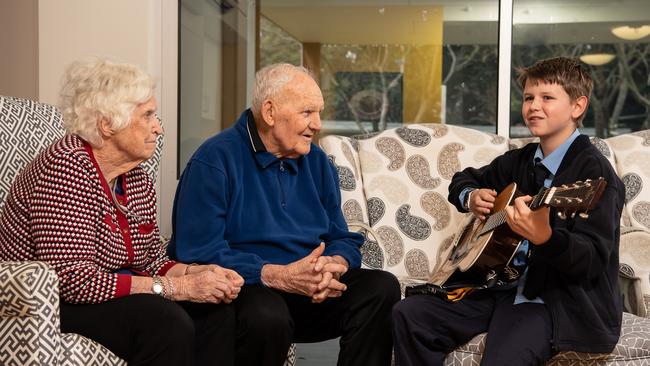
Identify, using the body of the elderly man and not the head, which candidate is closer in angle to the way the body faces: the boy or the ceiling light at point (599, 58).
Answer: the boy

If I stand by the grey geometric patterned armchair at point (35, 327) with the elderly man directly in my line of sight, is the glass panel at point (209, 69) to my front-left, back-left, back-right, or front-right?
front-left

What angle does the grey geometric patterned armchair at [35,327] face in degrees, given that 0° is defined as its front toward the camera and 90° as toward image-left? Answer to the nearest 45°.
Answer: approximately 315°

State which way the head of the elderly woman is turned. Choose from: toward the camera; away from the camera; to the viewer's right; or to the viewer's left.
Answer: to the viewer's right

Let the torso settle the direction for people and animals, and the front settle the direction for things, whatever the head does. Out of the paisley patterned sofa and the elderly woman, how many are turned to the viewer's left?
0

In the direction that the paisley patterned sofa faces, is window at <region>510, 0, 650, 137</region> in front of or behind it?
behind

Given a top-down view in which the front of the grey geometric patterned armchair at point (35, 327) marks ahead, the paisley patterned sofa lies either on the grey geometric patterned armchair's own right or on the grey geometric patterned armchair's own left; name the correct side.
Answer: on the grey geometric patterned armchair's own left

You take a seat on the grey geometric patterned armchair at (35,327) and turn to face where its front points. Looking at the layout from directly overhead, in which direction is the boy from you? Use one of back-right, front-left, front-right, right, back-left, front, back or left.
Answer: front-left

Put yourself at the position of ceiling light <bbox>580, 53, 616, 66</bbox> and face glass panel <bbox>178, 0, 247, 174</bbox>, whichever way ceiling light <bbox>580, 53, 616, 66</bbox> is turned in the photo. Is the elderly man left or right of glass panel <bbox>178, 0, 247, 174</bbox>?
left

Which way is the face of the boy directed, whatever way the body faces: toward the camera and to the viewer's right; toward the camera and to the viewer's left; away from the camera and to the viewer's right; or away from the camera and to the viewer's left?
toward the camera and to the viewer's left

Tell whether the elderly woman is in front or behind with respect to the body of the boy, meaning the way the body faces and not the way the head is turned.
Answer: in front

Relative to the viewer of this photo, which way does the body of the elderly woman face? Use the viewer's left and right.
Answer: facing the viewer and to the right of the viewer

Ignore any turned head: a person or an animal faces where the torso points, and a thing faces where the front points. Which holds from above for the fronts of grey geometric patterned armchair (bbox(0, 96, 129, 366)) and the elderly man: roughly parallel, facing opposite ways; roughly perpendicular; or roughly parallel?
roughly parallel

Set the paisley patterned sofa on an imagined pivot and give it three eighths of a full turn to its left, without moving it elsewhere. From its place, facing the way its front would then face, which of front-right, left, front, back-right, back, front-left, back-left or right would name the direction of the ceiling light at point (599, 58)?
front

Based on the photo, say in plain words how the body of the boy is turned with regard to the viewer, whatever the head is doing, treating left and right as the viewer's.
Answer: facing the viewer and to the left of the viewer

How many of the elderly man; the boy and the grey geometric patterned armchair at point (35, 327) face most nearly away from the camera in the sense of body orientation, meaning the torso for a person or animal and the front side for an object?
0

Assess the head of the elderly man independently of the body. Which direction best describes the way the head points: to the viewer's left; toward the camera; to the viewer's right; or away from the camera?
to the viewer's right

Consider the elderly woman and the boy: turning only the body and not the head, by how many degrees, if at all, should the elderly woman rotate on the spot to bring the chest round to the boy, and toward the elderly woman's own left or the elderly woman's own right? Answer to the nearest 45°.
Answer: approximately 45° to the elderly woman's own left

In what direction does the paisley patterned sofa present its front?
toward the camera

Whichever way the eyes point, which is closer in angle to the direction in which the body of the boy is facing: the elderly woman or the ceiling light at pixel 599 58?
the elderly woman
